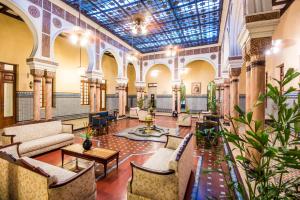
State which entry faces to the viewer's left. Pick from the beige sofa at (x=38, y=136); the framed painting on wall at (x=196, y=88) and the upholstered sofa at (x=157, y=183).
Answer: the upholstered sofa

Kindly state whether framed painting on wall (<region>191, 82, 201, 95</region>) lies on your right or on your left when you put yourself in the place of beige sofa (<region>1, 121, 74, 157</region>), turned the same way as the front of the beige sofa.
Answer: on your left

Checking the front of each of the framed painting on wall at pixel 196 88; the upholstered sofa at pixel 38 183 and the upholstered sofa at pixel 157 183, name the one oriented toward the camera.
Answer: the framed painting on wall

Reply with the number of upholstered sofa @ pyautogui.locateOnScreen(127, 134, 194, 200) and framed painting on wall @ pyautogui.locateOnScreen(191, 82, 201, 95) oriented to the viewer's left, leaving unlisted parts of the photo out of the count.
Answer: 1

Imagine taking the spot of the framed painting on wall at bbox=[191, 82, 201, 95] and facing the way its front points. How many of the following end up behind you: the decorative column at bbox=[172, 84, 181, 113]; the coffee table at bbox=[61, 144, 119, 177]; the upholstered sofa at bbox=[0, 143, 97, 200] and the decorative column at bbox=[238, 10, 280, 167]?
0

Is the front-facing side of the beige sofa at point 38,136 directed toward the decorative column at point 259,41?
yes

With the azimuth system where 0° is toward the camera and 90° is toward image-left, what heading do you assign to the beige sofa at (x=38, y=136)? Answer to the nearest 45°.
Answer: approximately 315°

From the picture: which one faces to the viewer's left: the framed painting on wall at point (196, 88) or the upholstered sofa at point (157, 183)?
the upholstered sofa

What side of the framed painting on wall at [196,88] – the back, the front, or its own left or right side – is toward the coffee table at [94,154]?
front

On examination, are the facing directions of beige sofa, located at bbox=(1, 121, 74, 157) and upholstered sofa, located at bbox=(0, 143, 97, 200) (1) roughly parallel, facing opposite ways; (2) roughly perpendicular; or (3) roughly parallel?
roughly perpendicular

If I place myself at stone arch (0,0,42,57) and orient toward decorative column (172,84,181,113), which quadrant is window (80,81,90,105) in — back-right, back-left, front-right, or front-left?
front-left

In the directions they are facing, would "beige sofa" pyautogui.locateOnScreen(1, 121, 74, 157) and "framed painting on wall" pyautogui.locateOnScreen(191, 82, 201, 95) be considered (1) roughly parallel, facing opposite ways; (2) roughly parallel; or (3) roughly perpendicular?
roughly perpendicular

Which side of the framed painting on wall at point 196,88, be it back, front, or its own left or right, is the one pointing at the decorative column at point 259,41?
front

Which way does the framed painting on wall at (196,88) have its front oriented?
toward the camera

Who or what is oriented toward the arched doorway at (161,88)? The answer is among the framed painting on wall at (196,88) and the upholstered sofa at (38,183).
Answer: the upholstered sofa

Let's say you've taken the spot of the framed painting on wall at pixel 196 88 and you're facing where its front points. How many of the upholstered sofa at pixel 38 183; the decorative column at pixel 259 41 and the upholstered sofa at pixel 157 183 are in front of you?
3

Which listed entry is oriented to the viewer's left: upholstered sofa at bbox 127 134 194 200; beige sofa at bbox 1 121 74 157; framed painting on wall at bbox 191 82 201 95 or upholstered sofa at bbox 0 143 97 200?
upholstered sofa at bbox 127 134 194 200

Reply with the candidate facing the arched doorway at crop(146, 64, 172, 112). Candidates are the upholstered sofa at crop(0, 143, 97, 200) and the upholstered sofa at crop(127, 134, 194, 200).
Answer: the upholstered sofa at crop(0, 143, 97, 200)

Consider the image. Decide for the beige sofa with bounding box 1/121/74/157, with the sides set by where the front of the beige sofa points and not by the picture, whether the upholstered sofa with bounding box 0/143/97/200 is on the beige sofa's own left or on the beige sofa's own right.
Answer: on the beige sofa's own right

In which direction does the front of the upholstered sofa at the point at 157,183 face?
to the viewer's left
